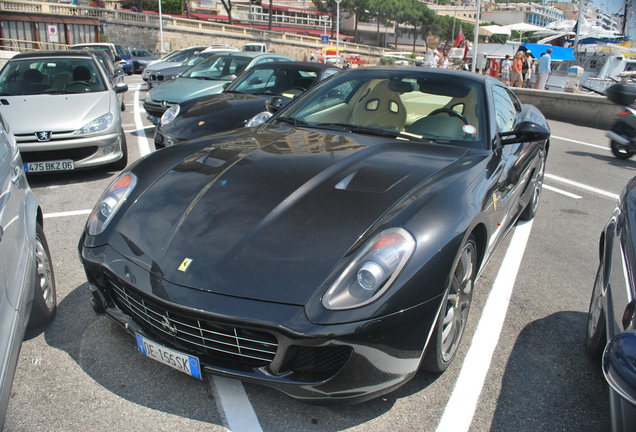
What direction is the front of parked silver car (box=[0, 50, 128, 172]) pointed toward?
toward the camera

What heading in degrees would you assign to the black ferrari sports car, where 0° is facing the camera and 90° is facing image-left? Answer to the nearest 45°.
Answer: approximately 45°

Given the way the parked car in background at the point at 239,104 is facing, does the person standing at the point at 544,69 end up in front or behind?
behind

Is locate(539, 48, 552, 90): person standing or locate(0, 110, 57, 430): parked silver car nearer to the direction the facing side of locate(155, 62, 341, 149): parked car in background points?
the parked silver car

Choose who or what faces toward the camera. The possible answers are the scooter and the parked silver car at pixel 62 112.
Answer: the parked silver car

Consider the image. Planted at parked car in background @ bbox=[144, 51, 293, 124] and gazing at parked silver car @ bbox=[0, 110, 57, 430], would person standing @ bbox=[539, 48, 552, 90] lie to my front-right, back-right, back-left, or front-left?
back-left

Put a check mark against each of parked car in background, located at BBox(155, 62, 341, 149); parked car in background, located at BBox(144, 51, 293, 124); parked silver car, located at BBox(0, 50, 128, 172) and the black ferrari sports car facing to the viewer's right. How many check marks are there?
0

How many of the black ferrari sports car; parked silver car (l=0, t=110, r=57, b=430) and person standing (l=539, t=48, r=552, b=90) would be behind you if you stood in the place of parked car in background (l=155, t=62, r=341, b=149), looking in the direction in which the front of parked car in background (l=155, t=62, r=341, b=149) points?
1

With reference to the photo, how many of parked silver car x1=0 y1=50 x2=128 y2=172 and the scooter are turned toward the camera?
1

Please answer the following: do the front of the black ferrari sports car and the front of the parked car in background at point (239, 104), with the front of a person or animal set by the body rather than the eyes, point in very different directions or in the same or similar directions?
same or similar directions

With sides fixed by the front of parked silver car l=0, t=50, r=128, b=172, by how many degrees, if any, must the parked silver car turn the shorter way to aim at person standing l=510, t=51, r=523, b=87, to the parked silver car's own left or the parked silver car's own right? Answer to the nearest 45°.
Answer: approximately 135° to the parked silver car's own left
